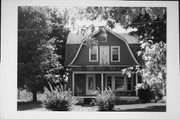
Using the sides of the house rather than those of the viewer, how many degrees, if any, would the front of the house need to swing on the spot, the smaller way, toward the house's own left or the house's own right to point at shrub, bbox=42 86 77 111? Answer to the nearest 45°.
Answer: approximately 90° to the house's own right

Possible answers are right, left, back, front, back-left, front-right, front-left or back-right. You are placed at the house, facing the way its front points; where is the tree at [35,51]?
right

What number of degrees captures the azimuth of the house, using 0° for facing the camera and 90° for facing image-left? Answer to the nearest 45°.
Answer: approximately 0°

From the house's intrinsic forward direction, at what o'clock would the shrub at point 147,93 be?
The shrub is roughly at 9 o'clock from the house.
